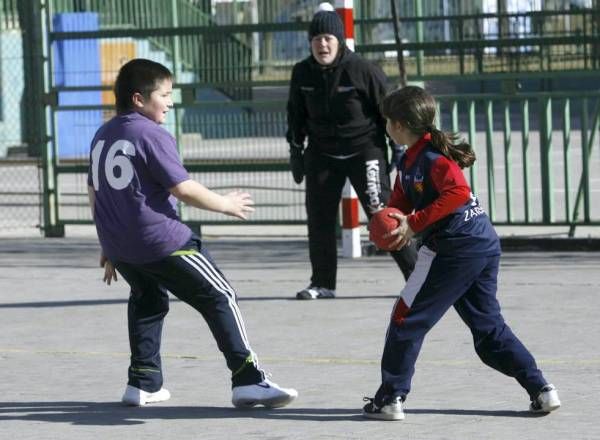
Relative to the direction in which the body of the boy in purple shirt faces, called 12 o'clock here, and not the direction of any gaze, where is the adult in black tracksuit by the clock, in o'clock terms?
The adult in black tracksuit is roughly at 11 o'clock from the boy in purple shirt.

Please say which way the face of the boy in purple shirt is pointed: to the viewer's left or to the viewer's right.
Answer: to the viewer's right

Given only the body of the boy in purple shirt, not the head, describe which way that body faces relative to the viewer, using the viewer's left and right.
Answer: facing away from the viewer and to the right of the viewer

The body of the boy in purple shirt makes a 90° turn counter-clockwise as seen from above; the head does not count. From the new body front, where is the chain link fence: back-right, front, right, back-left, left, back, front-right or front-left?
front-right

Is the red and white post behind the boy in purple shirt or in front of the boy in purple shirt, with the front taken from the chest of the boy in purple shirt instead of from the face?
in front

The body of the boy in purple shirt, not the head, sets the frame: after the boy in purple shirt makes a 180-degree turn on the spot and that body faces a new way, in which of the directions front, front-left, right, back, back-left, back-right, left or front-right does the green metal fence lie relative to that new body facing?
back-right
